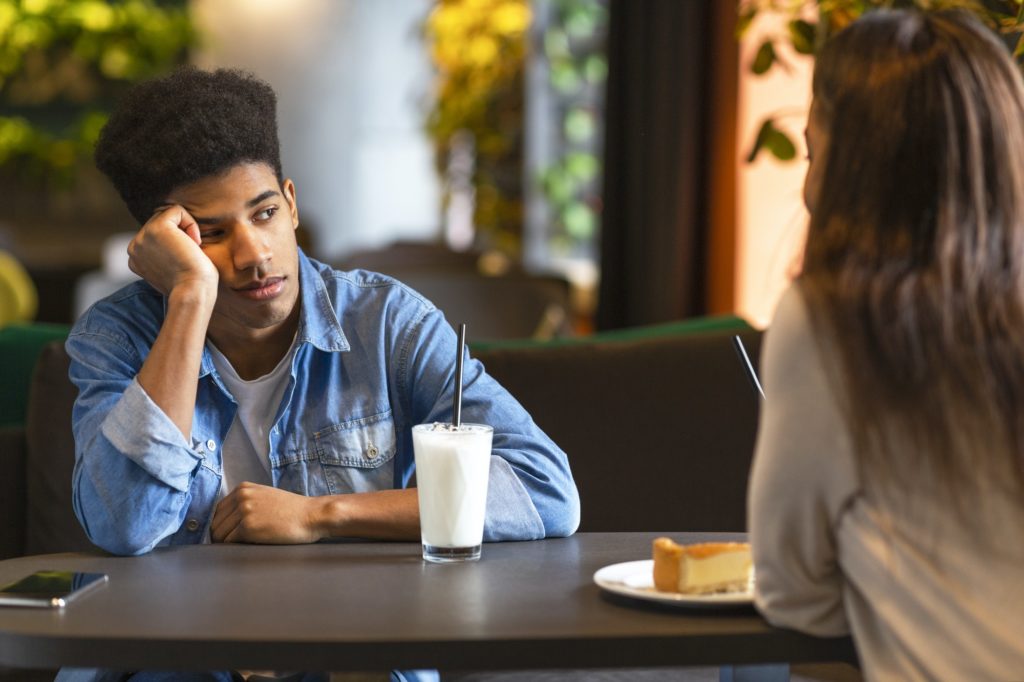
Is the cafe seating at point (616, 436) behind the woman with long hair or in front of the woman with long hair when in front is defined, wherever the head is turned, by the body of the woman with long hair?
in front

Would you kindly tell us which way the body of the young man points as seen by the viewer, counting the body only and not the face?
toward the camera

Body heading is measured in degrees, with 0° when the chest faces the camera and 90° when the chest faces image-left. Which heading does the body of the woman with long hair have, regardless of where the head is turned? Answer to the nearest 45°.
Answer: approximately 135°

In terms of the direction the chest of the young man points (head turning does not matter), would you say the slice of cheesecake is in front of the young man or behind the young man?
in front

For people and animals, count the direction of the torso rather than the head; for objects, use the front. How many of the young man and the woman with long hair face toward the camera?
1

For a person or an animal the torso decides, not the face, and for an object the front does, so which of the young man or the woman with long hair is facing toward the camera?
the young man

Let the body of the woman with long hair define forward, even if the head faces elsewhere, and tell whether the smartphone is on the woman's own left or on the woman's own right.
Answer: on the woman's own left

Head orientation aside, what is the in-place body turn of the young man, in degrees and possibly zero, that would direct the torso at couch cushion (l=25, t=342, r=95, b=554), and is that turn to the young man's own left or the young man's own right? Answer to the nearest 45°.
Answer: approximately 135° to the young man's own right

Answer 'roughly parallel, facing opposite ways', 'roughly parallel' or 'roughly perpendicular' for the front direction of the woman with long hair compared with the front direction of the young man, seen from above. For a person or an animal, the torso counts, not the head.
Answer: roughly parallel, facing opposite ways

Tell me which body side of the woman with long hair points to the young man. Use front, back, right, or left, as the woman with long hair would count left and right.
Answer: front

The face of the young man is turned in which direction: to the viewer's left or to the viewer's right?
to the viewer's right

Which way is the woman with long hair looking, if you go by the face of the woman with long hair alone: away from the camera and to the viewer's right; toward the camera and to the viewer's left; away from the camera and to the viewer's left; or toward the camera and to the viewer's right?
away from the camera and to the viewer's left

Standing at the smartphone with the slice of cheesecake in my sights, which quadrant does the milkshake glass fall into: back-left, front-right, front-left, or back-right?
front-left
